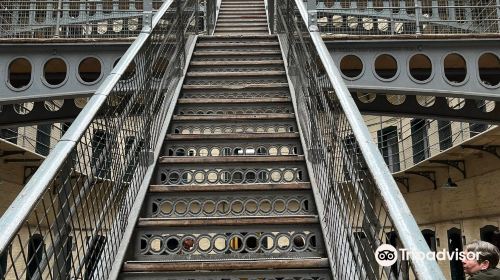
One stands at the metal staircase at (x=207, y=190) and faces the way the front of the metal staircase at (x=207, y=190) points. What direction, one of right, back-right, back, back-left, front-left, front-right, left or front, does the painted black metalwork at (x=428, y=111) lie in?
back-left

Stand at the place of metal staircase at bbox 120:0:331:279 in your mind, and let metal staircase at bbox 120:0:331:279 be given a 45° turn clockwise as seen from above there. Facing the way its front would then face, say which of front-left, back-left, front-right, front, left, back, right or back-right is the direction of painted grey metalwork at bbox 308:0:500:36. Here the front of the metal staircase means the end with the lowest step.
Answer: back

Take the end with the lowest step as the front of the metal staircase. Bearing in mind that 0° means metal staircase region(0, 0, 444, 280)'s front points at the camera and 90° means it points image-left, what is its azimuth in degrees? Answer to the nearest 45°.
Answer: approximately 0°

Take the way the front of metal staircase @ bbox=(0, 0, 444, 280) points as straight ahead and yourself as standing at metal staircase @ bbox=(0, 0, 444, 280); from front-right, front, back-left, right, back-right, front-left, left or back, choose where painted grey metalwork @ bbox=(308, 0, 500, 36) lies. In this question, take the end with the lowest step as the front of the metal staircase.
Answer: back-left

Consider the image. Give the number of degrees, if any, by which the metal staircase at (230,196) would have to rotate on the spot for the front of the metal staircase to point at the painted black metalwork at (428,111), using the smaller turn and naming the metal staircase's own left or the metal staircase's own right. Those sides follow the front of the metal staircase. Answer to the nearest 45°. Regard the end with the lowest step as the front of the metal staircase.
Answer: approximately 135° to the metal staircase's own left

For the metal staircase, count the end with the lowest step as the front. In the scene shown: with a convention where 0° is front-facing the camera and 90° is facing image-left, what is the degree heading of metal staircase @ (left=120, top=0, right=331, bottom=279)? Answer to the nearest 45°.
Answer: approximately 0°
